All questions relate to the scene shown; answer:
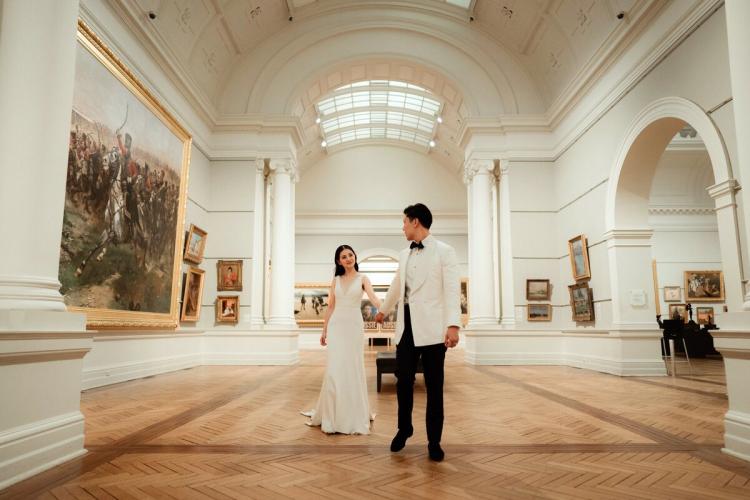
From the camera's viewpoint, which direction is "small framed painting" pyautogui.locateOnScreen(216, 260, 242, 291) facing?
toward the camera

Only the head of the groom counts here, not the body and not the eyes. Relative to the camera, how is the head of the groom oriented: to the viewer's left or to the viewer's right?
to the viewer's left

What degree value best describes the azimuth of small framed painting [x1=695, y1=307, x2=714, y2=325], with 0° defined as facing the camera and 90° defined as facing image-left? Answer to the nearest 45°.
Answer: approximately 0°

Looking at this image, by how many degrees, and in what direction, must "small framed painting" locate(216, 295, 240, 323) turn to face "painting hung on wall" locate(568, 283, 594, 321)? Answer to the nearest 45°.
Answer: approximately 45° to its left

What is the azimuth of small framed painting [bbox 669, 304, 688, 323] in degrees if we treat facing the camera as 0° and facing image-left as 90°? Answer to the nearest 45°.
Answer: approximately 0°

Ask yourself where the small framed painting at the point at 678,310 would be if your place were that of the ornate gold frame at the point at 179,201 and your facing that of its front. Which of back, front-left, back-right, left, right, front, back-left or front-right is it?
front-left

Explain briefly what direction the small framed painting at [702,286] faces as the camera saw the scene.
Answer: facing the viewer

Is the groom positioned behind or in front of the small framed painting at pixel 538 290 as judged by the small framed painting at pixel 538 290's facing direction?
in front

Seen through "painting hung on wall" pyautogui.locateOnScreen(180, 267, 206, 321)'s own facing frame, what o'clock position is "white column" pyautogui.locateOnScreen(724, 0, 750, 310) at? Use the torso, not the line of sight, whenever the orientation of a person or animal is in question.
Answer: The white column is roughly at 1 o'clock from the painting hung on wall.

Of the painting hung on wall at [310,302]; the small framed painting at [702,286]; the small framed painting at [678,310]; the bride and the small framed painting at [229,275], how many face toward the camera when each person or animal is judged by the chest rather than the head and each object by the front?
5

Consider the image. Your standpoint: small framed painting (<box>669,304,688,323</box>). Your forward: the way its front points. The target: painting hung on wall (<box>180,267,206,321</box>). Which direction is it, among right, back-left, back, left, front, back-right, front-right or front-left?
front-right

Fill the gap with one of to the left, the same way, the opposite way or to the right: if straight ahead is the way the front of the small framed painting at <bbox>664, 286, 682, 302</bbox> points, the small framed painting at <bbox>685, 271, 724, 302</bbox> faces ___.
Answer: the same way

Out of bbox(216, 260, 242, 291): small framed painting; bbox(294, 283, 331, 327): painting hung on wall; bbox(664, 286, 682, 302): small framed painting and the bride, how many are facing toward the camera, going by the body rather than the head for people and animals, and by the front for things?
4

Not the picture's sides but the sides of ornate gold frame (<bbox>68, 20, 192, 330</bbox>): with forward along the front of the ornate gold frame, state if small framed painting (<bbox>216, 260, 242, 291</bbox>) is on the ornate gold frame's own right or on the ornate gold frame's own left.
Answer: on the ornate gold frame's own left
